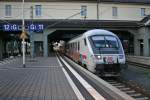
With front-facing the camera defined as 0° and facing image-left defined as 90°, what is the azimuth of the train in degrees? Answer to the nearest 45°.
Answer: approximately 315°
